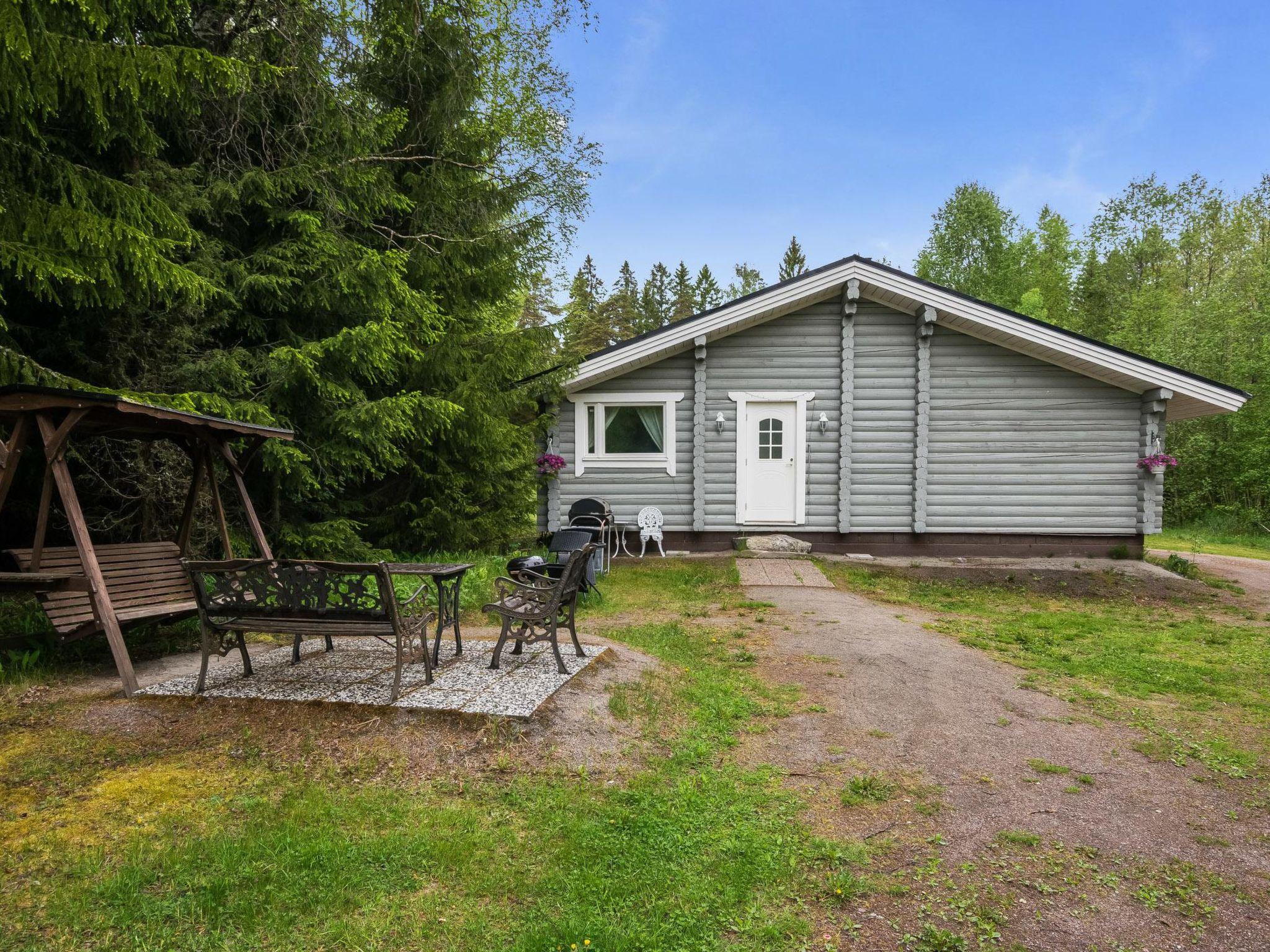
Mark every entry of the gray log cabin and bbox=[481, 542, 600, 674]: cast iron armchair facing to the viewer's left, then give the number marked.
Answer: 1

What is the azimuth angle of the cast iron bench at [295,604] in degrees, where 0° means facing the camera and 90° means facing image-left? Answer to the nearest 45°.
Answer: approximately 225°

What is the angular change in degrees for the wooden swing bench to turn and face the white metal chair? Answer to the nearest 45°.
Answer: approximately 90° to its left

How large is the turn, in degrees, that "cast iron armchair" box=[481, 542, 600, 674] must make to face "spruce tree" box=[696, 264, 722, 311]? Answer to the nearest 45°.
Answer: approximately 90° to its right

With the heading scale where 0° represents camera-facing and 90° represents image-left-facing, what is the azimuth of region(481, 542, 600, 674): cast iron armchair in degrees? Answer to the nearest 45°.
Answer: approximately 90°

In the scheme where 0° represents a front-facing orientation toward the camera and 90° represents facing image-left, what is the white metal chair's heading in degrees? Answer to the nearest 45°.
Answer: approximately 0°

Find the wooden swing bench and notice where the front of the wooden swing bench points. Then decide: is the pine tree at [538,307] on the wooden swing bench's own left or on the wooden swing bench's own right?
on the wooden swing bench's own left

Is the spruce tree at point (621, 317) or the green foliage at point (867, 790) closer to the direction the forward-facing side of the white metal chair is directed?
the green foliage

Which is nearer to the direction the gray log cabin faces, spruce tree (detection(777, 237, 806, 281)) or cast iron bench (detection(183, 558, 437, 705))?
the cast iron bench

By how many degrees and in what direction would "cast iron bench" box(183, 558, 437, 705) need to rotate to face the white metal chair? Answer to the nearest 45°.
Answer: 0° — it already faces it
